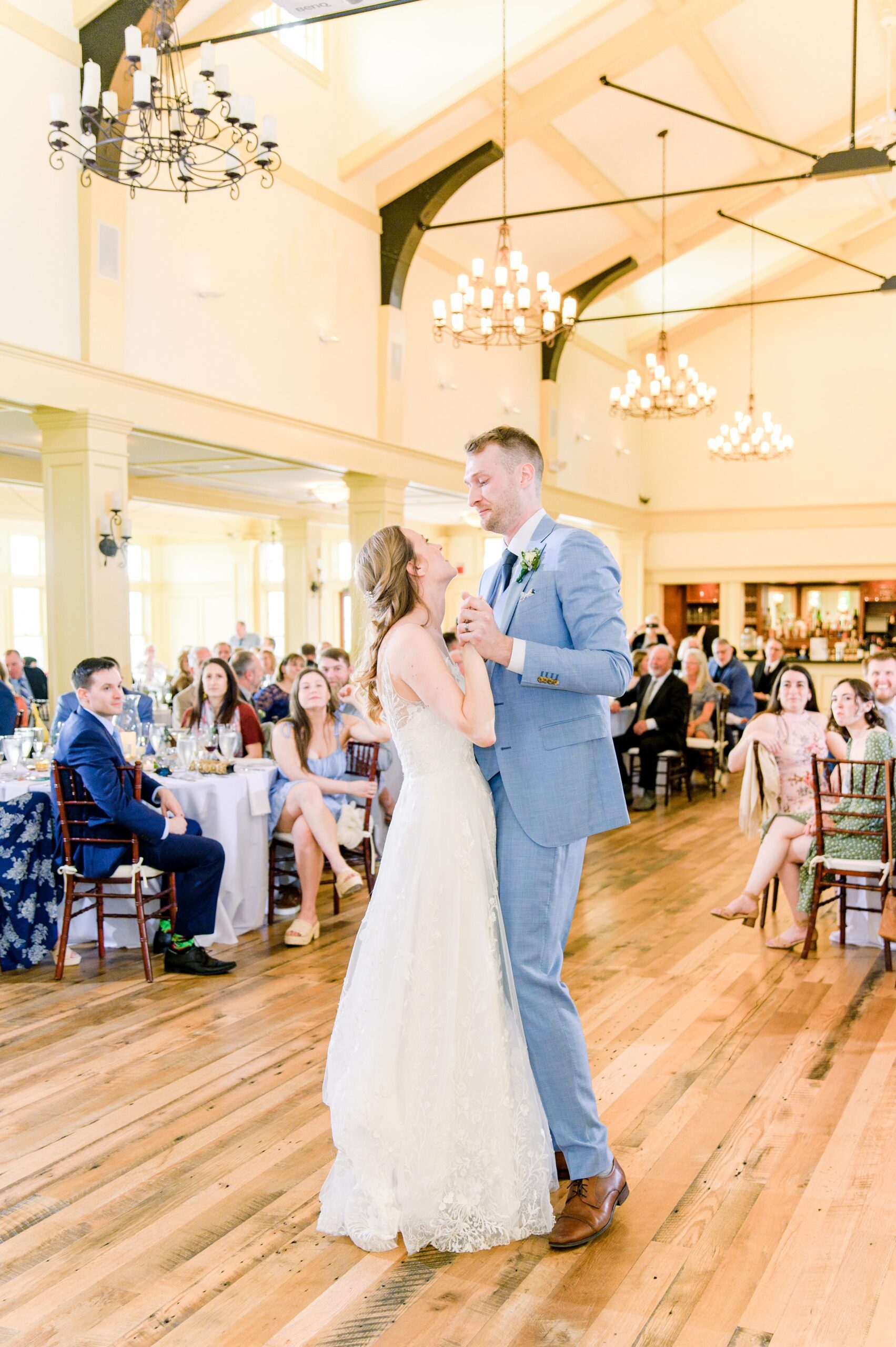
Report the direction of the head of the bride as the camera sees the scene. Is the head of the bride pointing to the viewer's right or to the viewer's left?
to the viewer's right

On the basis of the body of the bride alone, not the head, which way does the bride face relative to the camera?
to the viewer's right

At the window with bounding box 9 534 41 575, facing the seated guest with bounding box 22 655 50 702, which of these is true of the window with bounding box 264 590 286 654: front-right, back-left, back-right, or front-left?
back-left

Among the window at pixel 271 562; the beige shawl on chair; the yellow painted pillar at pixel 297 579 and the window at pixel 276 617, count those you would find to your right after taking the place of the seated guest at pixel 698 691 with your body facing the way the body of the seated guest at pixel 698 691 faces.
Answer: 3

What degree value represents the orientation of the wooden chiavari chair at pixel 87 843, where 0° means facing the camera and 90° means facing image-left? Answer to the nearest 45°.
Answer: approximately 225°

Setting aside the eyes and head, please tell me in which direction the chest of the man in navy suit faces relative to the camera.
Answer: to the viewer's right

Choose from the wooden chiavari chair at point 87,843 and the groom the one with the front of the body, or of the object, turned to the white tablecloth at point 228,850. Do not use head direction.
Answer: the wooden chiavari chair

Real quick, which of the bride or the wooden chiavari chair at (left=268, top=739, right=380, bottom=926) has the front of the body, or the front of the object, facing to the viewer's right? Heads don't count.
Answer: the bride

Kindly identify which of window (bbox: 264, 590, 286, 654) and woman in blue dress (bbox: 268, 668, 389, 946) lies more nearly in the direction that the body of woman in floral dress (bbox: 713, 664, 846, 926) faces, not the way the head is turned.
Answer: the woman in blue dress
